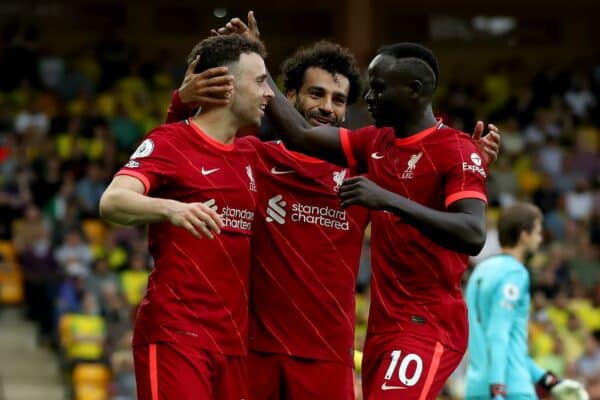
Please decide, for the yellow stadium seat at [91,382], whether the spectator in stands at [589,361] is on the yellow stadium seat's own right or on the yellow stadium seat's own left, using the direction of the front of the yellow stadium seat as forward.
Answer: on the yellow stadium seat's own left

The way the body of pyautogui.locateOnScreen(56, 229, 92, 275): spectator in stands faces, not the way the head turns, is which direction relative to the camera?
toward the camera

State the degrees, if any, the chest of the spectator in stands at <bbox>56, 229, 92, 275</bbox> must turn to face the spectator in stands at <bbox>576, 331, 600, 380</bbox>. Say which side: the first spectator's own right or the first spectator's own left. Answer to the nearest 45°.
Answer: approximately 90° to the first spectator's own left

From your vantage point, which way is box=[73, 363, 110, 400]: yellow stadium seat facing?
toward the camera

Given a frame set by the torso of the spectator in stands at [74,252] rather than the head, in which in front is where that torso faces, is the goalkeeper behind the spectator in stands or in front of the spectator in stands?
in front

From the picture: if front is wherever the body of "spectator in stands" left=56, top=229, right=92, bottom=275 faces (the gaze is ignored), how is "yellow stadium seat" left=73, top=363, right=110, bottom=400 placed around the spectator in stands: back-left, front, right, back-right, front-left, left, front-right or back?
front

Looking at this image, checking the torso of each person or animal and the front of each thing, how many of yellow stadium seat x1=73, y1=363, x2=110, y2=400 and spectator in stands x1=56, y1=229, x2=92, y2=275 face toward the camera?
2
